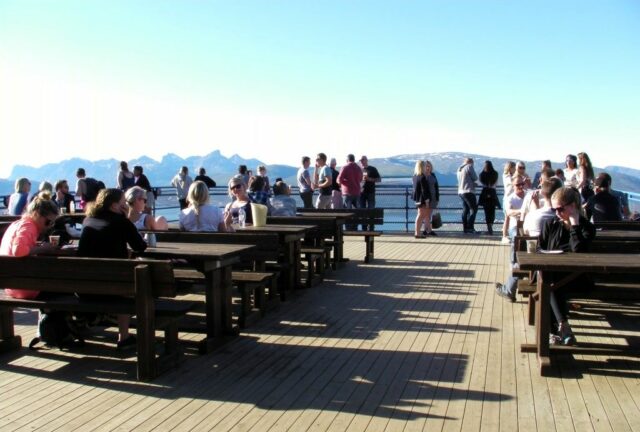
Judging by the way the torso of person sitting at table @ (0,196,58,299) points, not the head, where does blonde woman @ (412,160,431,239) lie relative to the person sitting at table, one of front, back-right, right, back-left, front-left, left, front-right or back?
front-left

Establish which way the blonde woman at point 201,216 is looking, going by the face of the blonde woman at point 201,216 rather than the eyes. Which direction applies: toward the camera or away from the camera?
away from the camera

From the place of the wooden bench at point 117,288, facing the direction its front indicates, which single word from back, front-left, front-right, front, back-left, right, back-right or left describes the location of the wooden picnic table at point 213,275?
front

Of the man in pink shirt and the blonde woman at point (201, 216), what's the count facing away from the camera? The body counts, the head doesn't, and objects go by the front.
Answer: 2

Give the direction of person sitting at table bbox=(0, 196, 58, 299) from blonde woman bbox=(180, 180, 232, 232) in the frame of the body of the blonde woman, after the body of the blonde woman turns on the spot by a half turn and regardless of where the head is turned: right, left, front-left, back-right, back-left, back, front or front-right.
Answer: front-right

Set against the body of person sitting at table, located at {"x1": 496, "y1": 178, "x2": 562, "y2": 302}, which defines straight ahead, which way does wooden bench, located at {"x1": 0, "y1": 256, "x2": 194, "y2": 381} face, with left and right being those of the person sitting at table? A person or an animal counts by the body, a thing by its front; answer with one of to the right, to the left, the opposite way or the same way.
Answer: to the right

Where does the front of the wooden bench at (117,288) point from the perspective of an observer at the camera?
facing away from the viewer and to the right of the viewer

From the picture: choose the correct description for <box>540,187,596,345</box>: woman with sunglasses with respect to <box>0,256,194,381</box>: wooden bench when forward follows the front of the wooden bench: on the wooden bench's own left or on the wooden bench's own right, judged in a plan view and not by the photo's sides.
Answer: on the wooden bench's own right

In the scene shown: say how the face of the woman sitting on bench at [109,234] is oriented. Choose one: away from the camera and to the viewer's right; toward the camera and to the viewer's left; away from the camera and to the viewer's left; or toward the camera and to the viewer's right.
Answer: away from the camera and to the viewer's right

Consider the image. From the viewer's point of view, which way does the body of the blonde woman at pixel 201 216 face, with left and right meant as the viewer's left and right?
facing away from the viewer
